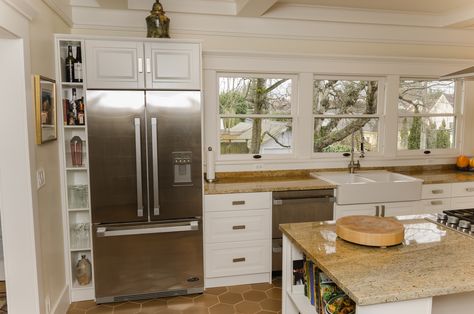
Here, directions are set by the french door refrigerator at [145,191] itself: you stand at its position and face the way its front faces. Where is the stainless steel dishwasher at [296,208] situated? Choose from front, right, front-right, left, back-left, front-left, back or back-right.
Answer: left

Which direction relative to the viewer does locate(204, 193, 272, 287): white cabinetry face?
toward the camera

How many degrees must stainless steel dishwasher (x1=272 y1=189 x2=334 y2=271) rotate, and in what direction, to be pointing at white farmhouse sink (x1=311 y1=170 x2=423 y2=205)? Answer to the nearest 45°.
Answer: approximately 90° to its left

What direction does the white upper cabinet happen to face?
toward the camera

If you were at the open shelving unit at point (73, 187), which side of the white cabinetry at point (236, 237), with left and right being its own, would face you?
right

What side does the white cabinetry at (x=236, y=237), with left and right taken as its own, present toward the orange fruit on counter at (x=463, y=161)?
left

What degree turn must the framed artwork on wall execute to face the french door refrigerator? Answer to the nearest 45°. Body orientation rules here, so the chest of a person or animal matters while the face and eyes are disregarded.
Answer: approximately 45° to its left

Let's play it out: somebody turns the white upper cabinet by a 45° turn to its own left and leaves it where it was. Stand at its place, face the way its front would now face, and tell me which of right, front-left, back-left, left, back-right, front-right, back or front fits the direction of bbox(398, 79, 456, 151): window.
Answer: front-left

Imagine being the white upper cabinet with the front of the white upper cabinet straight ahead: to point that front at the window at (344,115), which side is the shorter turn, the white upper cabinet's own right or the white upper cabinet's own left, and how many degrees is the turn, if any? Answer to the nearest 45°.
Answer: approximately 90° to the white upper cabinet's own left

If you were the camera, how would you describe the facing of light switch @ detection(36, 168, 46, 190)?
facing the viewer and to the right of the viewer

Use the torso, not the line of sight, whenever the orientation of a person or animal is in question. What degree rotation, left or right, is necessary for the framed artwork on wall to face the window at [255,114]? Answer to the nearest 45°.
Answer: approximately 45° to its left

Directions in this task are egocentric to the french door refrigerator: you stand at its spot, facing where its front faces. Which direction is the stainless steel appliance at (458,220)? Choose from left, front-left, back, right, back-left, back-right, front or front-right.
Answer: front-left

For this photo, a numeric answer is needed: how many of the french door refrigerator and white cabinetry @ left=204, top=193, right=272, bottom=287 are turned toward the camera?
2
